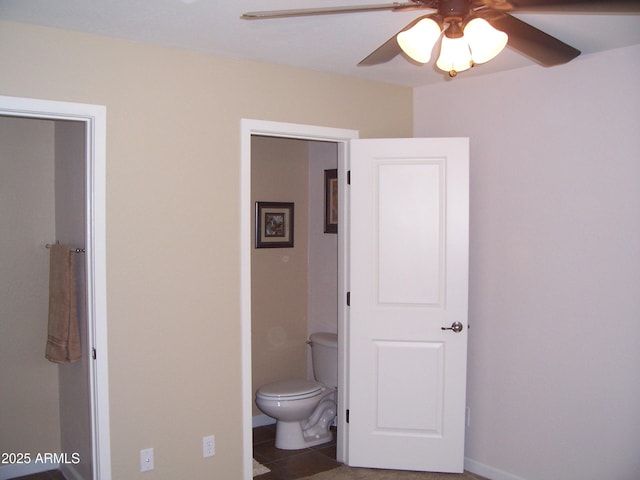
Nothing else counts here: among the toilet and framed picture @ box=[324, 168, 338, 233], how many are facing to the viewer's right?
0

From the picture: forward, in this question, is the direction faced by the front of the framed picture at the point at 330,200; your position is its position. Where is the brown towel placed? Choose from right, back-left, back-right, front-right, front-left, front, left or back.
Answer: front

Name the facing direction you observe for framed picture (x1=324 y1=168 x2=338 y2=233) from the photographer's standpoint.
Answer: facing the viewer and to the left of the viewer

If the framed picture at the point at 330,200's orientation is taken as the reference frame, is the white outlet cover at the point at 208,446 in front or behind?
in front

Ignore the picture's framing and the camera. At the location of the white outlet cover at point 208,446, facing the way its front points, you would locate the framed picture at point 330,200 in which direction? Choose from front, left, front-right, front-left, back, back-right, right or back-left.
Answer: left

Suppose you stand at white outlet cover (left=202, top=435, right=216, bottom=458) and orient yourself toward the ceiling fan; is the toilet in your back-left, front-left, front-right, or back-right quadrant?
back-left

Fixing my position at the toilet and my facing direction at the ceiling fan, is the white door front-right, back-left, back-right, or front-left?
front-left

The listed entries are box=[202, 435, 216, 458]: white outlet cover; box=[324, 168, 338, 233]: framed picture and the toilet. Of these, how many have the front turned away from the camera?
0

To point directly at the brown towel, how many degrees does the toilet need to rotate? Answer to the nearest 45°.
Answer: approximately 45° to its right

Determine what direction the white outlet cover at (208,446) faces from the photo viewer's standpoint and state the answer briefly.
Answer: facing the viewer and to the right of the viewer

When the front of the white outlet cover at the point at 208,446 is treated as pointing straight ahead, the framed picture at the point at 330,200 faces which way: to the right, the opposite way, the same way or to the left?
to the right

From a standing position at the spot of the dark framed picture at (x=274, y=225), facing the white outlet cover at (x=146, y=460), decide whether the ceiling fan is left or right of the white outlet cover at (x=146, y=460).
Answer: left

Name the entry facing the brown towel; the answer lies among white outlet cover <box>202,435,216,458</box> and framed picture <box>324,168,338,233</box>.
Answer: the framed picture
